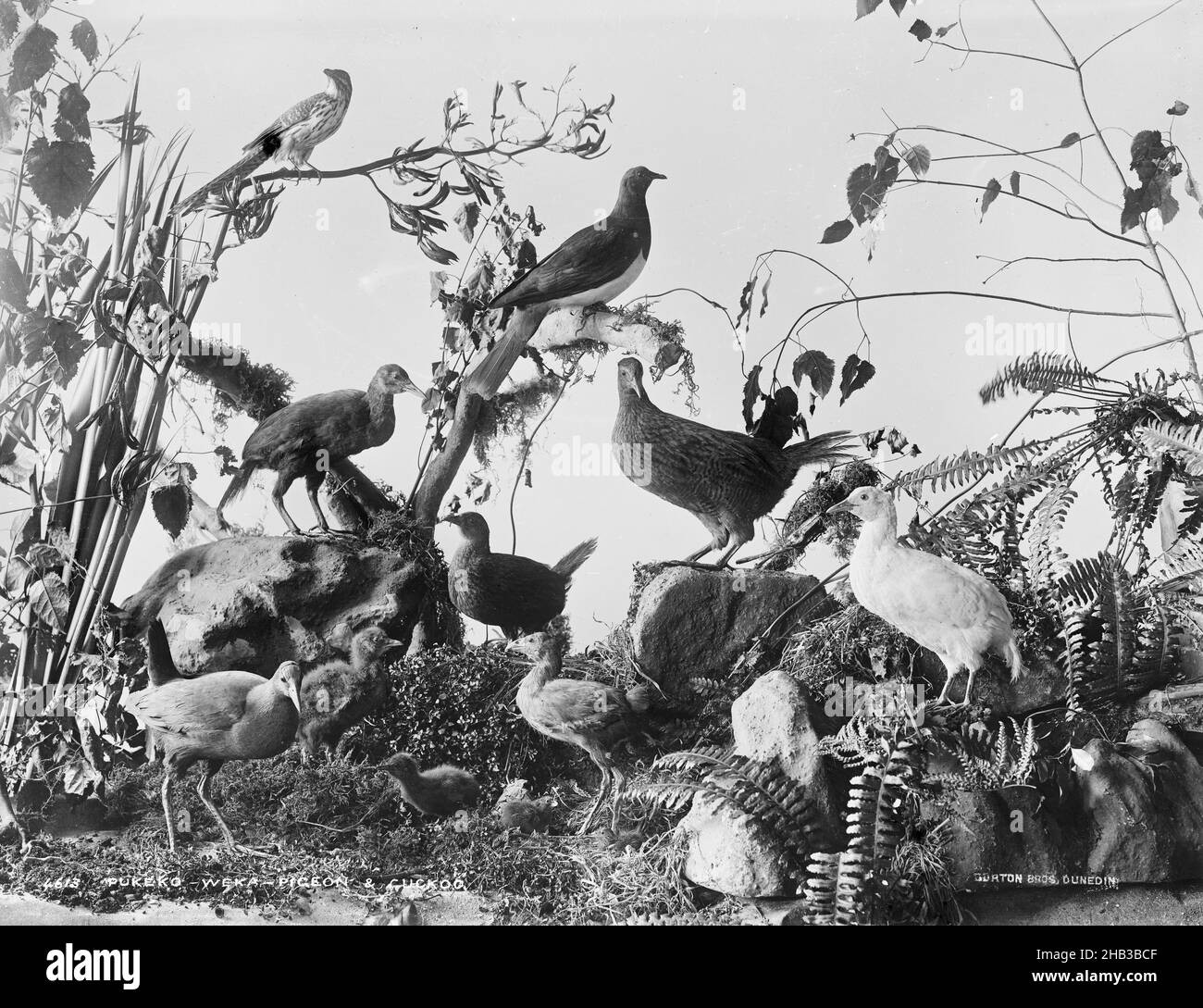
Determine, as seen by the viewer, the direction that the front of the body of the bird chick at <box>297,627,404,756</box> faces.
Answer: to the viewer's right

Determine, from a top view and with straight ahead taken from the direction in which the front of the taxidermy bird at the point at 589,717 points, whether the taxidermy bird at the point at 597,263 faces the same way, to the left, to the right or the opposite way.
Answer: the opposite way

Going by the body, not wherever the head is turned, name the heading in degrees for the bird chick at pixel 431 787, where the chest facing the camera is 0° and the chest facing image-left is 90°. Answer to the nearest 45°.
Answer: approximately 90°

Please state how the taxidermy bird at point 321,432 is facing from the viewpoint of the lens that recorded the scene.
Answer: facing to the right of the viewer

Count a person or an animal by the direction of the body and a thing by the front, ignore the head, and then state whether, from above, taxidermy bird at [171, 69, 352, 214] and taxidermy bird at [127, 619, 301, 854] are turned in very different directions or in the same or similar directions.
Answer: same or similar directions

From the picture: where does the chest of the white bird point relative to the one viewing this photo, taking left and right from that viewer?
facing to the left of the viewer

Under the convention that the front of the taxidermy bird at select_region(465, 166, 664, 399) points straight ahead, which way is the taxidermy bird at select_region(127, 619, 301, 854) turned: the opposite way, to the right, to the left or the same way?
the same way

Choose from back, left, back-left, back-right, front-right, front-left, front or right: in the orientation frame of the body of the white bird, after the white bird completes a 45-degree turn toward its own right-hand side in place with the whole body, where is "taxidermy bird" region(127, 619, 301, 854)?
front-left

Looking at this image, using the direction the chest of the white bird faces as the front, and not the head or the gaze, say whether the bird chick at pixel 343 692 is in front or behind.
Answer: in front

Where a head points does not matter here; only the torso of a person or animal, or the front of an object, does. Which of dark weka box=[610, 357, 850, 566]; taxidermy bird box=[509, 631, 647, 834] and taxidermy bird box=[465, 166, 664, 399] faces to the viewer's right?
taxidermy bird box=[465, 166, 664, 399]

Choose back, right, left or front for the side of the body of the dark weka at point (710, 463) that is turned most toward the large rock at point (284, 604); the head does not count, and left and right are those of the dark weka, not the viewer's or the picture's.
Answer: front

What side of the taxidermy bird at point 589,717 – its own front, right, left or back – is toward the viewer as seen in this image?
left

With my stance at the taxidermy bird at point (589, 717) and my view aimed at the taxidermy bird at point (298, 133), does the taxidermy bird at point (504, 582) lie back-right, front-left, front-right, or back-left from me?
front-right

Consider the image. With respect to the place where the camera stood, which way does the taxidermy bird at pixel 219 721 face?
facing to the right of the viewer

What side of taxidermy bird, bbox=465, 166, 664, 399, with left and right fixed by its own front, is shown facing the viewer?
right

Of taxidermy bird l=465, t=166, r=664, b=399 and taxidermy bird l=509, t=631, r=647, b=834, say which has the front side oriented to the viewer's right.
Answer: taxidermy bird l=465, t=166, r=664, b=399
